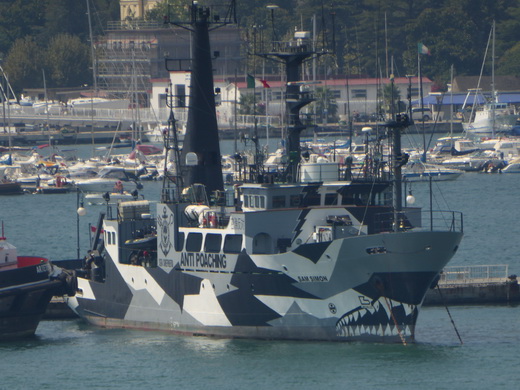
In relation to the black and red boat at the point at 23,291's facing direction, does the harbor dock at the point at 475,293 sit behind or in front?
in front

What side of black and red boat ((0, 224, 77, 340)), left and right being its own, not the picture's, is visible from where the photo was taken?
right
